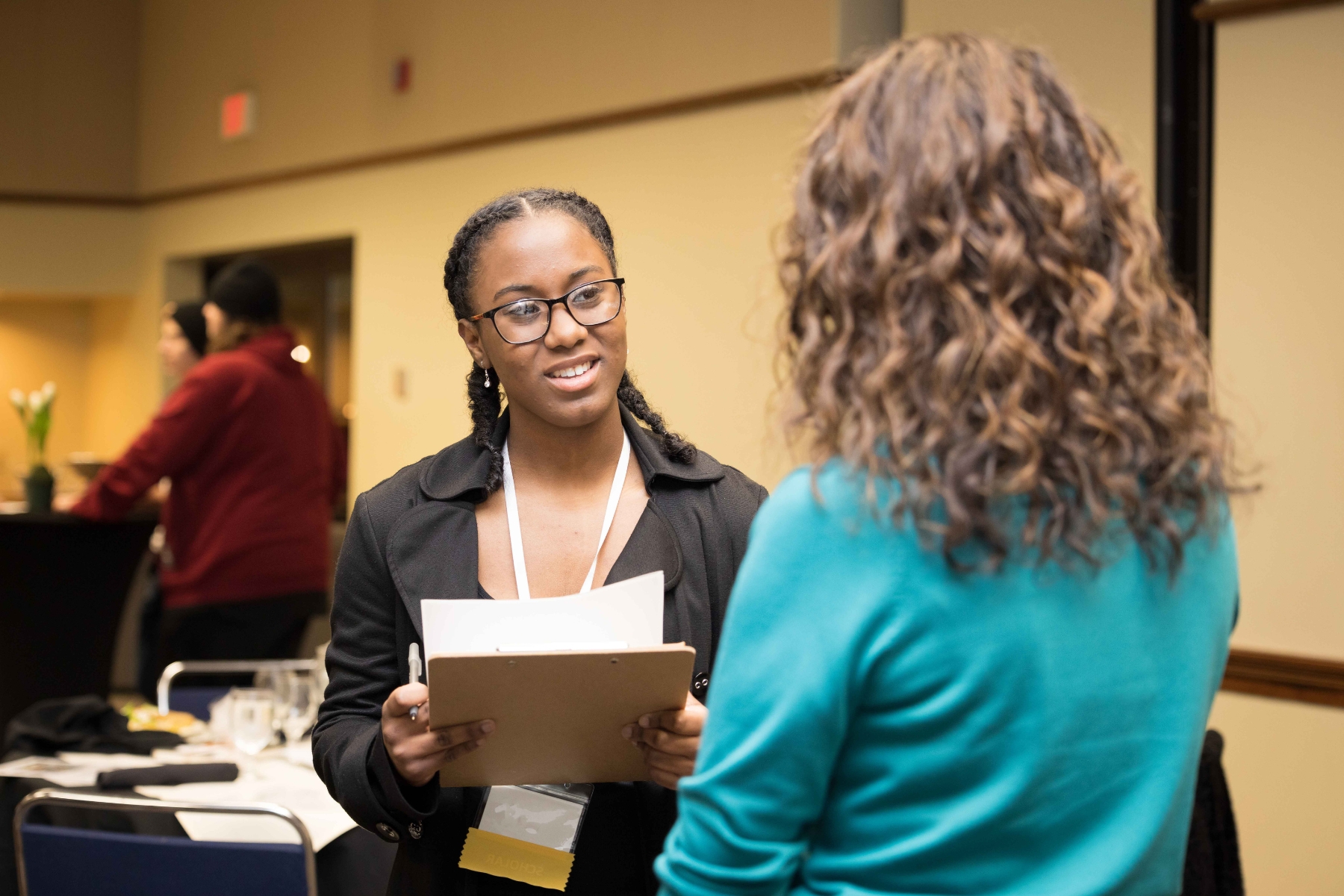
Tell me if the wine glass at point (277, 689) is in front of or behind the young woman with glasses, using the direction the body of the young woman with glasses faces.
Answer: behind

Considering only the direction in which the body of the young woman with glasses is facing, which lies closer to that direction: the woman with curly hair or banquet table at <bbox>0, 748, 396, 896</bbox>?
the woman with curly hair

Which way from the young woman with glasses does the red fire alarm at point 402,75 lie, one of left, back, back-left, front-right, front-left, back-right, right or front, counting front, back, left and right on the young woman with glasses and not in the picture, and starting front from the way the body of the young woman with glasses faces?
back

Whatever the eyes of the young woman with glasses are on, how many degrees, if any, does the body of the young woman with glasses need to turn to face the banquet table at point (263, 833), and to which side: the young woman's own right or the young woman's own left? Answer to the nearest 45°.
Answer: approximately 135° to the young woman's own right

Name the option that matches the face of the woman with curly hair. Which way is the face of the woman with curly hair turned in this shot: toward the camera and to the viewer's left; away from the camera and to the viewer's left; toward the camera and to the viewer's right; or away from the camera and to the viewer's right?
away from the camera and to the viewer's left

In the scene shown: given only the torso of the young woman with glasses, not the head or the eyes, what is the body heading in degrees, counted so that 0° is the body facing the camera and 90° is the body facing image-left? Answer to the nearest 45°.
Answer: approximately 0°

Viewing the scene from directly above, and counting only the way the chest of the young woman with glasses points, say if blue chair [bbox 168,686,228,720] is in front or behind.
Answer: behind

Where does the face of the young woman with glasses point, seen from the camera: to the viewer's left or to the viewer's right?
to the viewer's right

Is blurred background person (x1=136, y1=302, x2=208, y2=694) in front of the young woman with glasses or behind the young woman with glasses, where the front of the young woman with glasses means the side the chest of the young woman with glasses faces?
behind

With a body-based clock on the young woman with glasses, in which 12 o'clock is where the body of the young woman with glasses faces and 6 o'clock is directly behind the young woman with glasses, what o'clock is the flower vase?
The flower vase is roughly at 5 o'clock from the young woman with glasses.

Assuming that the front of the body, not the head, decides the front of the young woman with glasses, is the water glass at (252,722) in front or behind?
behind
